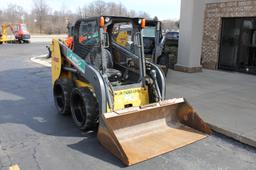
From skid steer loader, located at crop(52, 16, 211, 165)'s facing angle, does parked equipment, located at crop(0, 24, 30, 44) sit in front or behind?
behind

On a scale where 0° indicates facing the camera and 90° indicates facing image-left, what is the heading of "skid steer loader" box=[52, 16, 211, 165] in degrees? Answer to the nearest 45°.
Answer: approximately 315°

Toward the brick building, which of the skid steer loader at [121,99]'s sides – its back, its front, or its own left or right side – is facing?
left
